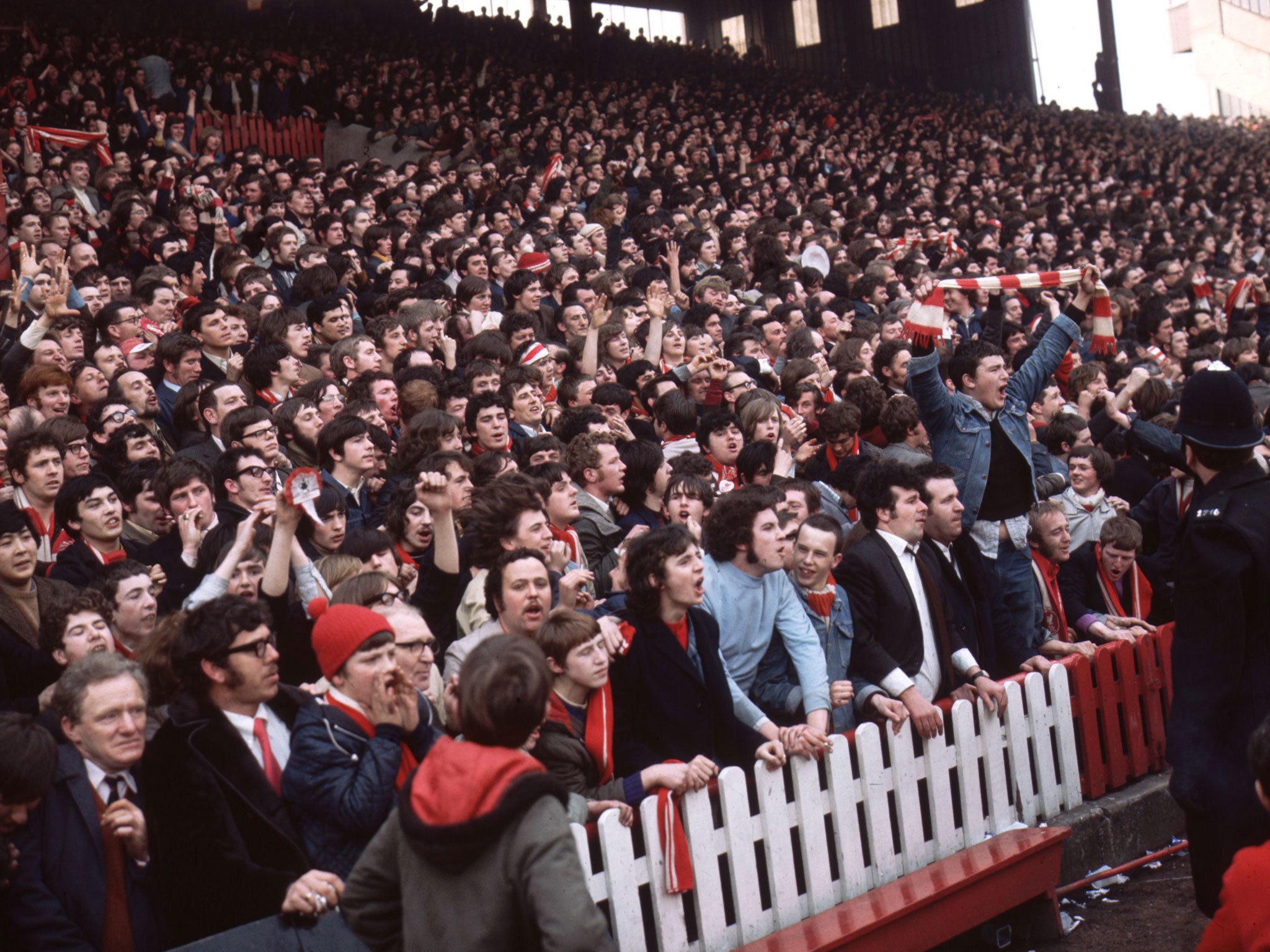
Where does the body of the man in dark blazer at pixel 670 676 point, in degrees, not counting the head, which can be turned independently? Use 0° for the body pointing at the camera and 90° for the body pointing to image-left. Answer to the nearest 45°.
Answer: approximately 315°

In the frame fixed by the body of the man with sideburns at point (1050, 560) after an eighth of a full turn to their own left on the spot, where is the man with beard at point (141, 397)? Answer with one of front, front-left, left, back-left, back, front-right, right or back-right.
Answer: back

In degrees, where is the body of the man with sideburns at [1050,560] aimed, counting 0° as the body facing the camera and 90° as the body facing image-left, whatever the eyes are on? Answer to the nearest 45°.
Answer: approximately 315°

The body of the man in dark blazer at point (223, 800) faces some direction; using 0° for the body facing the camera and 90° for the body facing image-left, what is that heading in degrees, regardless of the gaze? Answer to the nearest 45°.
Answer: approximately 315°

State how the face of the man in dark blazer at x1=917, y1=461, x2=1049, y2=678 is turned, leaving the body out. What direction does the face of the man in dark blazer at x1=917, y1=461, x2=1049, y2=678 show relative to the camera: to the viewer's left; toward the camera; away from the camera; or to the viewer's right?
to the viewer's right

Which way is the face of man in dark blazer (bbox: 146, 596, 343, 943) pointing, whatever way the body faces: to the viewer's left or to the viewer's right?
to the viewer's right

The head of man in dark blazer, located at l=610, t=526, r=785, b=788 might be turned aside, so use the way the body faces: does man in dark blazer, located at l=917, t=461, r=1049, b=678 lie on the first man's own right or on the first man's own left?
on the first man's own left
